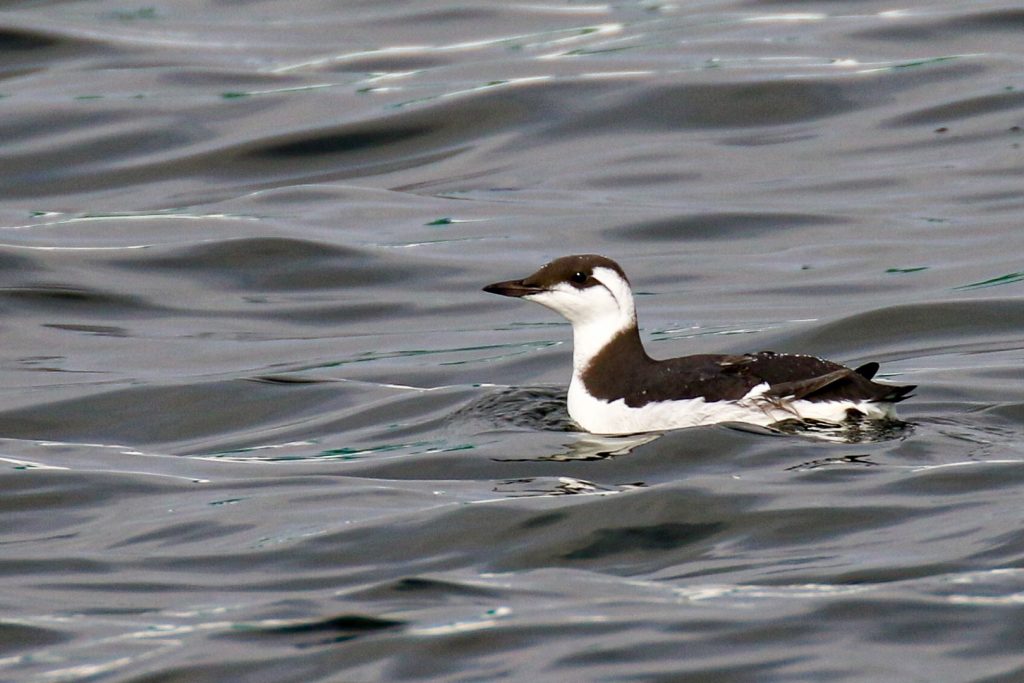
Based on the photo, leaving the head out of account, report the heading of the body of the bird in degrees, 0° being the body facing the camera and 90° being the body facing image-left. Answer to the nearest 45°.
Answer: approximately 90°
